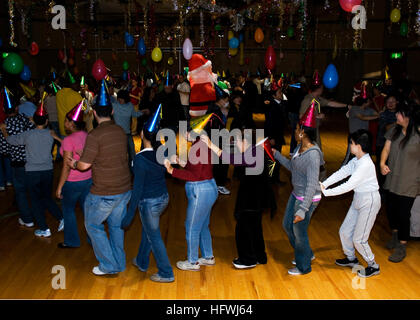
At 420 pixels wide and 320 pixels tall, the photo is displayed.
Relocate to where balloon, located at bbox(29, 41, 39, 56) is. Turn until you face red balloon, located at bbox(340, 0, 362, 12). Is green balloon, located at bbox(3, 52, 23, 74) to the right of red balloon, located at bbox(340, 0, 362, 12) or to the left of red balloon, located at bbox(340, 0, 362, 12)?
right

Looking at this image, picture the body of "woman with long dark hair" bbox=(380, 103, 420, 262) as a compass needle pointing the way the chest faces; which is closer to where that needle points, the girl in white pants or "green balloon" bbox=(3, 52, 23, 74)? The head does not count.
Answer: the girl in white pants

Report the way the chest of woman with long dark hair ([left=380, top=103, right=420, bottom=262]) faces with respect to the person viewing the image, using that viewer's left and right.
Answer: facing the viewer and to the left of the viewer

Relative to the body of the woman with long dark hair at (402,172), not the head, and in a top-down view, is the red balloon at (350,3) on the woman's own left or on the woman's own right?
on the woman's own right

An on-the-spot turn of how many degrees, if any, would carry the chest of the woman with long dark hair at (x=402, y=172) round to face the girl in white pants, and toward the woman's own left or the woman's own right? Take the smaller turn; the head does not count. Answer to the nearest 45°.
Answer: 0° — they already face them

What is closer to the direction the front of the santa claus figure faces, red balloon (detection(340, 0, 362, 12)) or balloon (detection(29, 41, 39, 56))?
the red balloon

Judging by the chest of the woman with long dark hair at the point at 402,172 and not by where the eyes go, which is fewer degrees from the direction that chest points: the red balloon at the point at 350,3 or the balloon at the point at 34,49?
the balloon

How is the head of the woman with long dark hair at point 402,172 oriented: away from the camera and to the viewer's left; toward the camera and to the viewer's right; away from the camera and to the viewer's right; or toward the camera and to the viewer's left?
toward the camera and to the viewer's left
